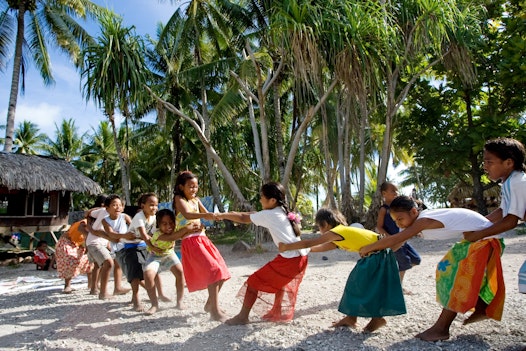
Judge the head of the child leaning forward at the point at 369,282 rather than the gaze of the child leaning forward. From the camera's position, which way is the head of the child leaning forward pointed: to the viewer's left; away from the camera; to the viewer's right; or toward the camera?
to the viewer's left

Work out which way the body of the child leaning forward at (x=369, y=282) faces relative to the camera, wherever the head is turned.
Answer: to the viewer's left

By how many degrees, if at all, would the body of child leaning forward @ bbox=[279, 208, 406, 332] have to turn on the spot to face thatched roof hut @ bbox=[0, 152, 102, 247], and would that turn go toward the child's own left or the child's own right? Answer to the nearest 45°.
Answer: approximately 45° to the child's own right

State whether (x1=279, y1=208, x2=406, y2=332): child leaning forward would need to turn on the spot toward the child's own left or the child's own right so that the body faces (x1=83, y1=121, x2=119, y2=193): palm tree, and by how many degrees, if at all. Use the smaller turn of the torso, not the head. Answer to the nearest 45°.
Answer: approximately 45° to the child's own right

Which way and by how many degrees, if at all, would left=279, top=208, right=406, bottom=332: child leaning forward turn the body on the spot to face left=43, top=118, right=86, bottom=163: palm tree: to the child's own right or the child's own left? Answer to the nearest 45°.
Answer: approximately 45° to the child's own right

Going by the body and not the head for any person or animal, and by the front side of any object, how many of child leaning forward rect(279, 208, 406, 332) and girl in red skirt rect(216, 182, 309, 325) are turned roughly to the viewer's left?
2

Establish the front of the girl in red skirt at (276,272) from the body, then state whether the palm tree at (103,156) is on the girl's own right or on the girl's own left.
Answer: on the girl's own right

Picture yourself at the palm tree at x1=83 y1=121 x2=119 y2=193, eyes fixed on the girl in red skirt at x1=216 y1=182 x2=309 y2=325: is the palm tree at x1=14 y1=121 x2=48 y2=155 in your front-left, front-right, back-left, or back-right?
back-right

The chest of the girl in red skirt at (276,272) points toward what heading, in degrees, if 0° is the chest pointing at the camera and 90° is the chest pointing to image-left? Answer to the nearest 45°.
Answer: approximately 90°
